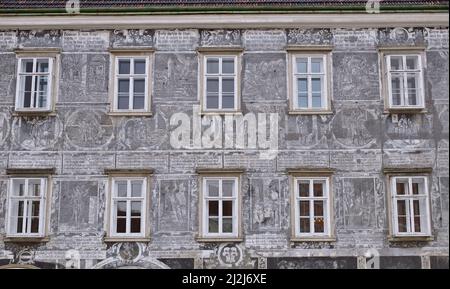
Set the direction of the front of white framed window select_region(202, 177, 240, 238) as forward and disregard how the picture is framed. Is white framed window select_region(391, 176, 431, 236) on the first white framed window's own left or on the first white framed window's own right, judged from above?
on the first white framed window's own left

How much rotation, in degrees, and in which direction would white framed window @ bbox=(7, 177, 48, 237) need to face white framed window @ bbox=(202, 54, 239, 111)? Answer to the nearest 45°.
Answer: approximately 90° to its left

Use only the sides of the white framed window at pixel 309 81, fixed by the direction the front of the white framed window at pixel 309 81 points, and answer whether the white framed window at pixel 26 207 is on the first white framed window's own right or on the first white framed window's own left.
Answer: on the first white framed window's own right

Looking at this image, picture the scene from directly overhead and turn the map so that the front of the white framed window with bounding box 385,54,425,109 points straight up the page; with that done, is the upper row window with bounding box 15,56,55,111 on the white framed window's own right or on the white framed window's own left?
on the white framed window's own right

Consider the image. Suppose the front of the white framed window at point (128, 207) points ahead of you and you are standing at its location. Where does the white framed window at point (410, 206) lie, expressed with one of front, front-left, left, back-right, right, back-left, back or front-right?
left

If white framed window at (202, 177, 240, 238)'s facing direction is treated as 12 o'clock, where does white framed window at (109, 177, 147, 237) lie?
white framed window at (109, 177, 147, 237) is roughly at 3 o'clock from white framed window at (202, 177, 240, 238).

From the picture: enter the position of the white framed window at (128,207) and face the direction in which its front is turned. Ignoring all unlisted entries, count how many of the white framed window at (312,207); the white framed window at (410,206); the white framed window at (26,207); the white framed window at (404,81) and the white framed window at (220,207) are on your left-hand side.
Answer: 4

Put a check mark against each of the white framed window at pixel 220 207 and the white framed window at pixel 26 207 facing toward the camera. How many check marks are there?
2

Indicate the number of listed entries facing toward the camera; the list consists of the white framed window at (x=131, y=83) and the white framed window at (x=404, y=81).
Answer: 2

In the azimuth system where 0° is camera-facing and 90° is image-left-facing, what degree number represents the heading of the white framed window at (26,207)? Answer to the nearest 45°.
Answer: approximately 0°
